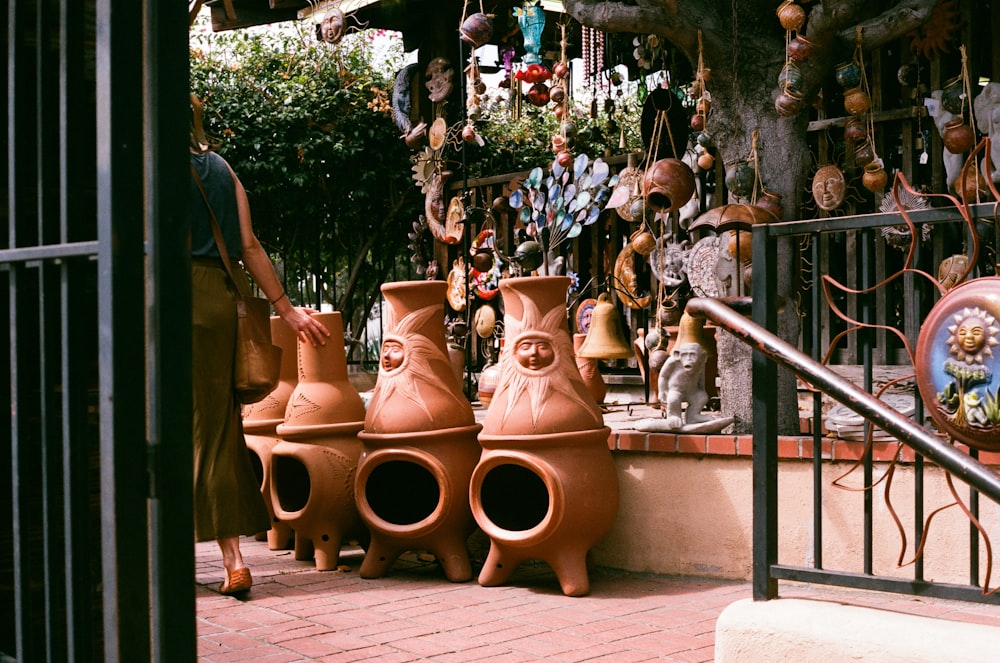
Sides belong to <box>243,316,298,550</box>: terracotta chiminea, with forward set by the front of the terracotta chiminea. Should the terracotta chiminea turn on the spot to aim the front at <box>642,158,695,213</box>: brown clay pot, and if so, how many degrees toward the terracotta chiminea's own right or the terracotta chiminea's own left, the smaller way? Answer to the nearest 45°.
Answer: approximately 135° to the terracotta chiminea's own left

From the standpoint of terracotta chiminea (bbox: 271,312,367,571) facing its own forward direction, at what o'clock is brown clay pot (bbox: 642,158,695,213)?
The brown clay pot is roughly at 7 o'clock from the terracotta chiminea.

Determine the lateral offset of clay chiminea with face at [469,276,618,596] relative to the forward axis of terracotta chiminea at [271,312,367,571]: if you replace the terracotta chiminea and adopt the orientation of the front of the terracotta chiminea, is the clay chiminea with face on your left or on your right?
on your left

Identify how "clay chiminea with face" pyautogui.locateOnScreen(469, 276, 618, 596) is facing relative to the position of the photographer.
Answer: facing the viewer and to the left of the viewer

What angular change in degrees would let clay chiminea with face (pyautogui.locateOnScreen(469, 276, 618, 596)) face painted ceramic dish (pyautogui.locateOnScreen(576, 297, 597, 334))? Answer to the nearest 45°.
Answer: approximately 135° to its right

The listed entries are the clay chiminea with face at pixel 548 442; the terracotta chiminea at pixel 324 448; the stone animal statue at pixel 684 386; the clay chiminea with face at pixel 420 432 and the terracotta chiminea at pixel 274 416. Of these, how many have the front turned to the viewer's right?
0

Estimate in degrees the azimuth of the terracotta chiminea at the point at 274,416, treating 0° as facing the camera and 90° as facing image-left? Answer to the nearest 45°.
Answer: approximately 45°

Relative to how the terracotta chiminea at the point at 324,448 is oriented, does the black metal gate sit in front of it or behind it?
in front

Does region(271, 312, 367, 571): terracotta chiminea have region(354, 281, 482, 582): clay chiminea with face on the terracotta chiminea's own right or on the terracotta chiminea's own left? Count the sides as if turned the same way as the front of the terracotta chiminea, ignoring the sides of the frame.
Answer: on the terracotta chiminea's own left

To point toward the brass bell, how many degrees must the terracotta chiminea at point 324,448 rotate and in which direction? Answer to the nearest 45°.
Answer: approximately 180°

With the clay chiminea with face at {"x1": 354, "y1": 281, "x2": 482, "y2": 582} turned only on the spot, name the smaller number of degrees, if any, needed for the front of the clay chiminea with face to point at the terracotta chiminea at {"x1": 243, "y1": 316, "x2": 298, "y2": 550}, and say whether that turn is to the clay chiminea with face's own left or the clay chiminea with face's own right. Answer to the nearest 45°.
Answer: approximately 90° to the clay chiminea with face's own right

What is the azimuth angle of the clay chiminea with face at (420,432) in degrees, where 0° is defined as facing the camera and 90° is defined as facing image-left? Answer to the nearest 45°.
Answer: approximately 45°

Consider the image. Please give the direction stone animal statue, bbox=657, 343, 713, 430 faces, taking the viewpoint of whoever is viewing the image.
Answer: facing the viewer

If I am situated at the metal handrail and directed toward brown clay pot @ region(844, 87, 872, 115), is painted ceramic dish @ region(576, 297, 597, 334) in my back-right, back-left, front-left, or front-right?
front-left

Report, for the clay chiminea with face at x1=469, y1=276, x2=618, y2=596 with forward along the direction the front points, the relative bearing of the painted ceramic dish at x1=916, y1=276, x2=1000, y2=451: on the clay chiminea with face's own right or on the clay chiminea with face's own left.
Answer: on the clay chiminea with face's own left

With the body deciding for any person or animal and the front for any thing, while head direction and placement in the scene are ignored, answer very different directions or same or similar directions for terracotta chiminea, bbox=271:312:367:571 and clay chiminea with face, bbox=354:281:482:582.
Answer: same or similar directions

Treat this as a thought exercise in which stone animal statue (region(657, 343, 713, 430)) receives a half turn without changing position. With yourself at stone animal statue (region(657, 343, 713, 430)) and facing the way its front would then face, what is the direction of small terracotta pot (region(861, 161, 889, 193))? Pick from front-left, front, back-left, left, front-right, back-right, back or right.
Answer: front-right

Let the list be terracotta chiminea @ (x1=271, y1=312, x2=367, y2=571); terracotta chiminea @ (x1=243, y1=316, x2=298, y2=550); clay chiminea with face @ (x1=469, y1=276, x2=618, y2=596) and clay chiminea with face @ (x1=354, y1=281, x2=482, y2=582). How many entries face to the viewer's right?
0
